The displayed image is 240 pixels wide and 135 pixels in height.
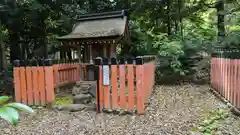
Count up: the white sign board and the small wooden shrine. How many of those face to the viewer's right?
0

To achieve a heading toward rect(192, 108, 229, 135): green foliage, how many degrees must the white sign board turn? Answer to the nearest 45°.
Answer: approximately 45° to its left

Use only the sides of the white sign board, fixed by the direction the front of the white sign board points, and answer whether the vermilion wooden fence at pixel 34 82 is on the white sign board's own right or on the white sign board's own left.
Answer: on the white sign board's own right

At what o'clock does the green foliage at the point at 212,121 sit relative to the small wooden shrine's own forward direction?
The green foliage is roughly at 10 o'clock from the small wooden shrine.

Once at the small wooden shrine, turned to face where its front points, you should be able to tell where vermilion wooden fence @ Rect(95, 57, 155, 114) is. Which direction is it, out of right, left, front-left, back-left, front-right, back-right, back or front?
front-left

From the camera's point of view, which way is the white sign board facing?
toward the camera

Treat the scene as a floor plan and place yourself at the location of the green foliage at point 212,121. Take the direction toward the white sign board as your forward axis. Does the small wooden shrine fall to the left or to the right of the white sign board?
right

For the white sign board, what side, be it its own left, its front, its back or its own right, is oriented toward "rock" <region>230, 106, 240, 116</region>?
left

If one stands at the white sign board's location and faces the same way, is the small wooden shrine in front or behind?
behind

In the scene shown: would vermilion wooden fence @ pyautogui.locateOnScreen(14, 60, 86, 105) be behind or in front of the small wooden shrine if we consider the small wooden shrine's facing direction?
in front
